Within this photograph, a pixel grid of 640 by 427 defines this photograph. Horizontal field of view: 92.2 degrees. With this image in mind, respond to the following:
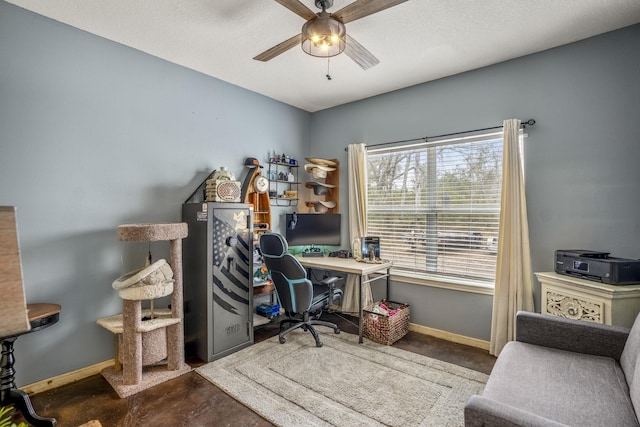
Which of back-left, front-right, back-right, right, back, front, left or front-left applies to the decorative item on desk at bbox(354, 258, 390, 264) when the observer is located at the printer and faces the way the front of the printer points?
front-right

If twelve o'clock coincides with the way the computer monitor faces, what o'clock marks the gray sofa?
The gray sofa is roughly at 11 o'clock from the computer monitor.

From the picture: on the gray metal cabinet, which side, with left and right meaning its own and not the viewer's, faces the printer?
front

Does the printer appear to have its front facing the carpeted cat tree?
yes

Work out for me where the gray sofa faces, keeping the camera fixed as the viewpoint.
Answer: facing to the left of the viewer

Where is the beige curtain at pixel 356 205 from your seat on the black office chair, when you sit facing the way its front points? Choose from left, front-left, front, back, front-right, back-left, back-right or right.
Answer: front

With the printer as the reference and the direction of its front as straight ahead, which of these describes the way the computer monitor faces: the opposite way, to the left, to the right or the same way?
to the left

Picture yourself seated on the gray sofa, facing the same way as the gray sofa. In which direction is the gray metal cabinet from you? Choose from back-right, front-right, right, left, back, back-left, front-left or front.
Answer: front

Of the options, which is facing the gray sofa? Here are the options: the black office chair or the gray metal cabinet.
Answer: the gray metal cabinet

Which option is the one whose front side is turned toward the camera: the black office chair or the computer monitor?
the computer monitor

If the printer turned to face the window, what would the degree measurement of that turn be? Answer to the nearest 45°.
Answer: approximately 45° to its right

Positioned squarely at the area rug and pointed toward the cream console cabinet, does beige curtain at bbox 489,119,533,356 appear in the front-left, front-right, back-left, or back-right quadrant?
front-left

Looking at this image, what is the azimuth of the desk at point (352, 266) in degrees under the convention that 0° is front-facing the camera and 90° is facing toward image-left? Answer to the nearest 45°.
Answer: approximately 45°

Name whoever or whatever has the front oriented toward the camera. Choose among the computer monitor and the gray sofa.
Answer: the computer monitor

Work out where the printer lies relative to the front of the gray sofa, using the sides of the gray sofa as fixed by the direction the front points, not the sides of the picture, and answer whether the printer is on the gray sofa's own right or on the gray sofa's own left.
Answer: on the gray sofa's own right

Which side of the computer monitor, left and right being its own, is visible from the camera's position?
front

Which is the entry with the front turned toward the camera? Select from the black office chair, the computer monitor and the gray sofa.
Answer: the computer monitor

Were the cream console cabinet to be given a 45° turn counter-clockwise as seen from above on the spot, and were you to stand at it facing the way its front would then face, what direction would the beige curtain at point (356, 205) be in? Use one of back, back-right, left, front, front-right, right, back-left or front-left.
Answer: right
